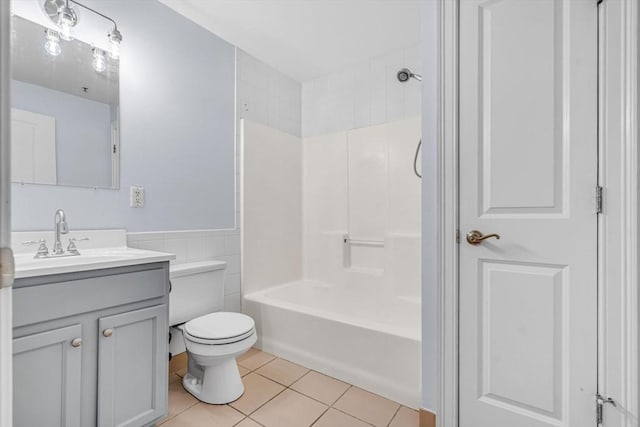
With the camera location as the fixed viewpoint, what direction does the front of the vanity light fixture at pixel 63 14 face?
facing the viewer and to the right of the viewer

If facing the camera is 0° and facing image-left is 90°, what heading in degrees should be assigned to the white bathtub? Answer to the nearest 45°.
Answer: approximately 45°

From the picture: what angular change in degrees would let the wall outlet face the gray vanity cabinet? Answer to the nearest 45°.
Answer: approximately 45° to its right

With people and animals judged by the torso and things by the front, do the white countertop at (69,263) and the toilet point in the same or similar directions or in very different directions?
same or similar directions

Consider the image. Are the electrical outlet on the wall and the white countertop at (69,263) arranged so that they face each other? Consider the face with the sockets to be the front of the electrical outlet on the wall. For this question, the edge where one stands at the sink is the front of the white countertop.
no

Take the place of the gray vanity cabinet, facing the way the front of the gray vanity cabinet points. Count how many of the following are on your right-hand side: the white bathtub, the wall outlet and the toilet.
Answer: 0

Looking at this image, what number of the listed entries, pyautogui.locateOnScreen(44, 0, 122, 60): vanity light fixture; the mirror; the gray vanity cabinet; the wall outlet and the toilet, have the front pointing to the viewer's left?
0

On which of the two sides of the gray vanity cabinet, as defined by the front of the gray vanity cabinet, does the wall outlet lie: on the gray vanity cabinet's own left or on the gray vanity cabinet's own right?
on the gray vanity cabinet's own left

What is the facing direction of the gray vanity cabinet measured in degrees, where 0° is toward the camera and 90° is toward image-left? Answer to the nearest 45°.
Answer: approximately 315°

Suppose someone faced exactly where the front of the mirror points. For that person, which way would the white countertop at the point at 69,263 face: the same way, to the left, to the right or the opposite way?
the same way

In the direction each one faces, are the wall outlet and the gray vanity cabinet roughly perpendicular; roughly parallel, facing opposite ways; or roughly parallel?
roughly parallel

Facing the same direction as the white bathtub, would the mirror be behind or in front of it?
in front

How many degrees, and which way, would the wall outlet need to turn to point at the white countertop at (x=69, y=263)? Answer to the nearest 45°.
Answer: approximately 45° to its right

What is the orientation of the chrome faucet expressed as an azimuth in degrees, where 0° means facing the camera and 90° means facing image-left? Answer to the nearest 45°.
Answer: approximately 315°

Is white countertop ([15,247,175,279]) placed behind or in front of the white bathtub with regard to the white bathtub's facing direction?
in front
